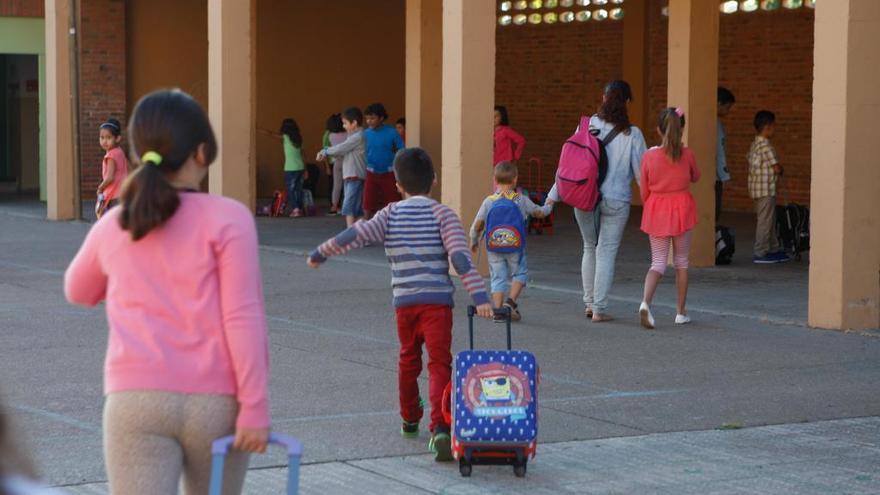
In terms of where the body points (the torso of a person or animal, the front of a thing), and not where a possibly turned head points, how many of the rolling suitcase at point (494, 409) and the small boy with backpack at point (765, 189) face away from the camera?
0

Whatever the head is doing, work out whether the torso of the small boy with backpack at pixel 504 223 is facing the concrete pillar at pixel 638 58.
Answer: yes

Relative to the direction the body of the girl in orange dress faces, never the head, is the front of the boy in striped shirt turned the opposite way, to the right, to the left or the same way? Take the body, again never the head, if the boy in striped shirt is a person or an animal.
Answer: the same way

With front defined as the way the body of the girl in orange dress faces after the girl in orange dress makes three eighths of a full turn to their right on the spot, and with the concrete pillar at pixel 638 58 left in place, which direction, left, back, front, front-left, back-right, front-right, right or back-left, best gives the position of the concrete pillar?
back-left

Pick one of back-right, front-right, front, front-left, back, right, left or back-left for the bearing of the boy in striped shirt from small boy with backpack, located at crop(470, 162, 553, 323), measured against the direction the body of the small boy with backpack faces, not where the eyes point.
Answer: back

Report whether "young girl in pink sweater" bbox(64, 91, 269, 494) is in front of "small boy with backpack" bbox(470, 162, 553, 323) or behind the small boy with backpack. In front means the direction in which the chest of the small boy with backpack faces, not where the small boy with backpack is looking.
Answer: behind

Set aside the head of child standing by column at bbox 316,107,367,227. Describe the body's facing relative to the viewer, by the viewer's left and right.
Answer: facing to the left of the viewer

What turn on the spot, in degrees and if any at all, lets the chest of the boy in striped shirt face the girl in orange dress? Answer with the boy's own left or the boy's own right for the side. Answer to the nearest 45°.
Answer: approximately 45° to the boy's own right

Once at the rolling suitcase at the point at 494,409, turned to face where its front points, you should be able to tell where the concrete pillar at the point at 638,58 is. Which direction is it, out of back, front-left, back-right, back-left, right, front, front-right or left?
back

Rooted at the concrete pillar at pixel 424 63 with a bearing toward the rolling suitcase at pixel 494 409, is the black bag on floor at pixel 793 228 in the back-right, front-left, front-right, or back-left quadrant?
front-left

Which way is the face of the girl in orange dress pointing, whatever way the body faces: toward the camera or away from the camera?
away from the camera

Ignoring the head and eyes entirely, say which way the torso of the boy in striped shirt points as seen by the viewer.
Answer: away from the camera

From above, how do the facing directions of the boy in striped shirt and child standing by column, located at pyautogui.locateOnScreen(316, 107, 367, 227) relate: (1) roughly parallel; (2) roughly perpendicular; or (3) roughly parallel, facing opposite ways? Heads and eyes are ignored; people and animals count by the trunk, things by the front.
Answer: roughly perpendicular

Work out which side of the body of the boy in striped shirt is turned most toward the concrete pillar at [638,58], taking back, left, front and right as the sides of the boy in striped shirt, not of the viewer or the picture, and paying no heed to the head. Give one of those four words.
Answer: front

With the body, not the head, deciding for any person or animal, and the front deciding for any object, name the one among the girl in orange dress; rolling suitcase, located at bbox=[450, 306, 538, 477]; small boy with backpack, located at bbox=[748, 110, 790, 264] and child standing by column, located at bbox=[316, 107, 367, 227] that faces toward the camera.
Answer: the rolling suitcase

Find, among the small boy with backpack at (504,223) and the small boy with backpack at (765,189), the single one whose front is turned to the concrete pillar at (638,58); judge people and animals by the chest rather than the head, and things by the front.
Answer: the small boy with backpack at (504,223)
